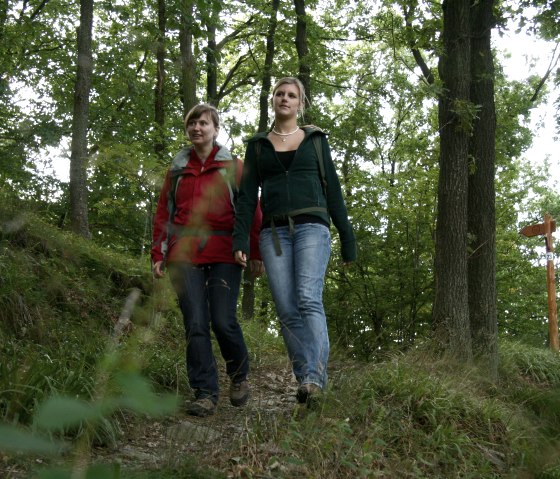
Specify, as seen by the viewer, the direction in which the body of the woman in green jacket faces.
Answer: toward the camera

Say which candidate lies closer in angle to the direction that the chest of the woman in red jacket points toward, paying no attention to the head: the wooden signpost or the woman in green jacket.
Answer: the woman in green jacket

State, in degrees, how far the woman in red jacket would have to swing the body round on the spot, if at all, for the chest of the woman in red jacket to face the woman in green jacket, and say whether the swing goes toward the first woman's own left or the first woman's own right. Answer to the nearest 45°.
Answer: approximately 45° to the first woman's own left

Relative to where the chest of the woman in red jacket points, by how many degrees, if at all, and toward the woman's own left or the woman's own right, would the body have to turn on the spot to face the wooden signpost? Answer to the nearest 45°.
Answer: approximately 135° to the woman's own left

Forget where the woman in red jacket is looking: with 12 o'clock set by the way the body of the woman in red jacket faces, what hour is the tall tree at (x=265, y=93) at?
The tall tree is roughly at 6 o'clock from the woman in red jacket.

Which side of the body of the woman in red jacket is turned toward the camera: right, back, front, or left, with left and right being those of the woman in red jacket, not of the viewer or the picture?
front

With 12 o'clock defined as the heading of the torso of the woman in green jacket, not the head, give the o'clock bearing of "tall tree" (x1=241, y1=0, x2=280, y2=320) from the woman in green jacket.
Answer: The tall tree is roughly at 6 o'clock from the woman in green jacket.

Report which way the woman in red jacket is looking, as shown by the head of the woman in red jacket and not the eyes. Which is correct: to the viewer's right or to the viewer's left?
to the viewer's left

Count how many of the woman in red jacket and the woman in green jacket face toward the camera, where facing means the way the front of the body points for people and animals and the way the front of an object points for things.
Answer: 2
